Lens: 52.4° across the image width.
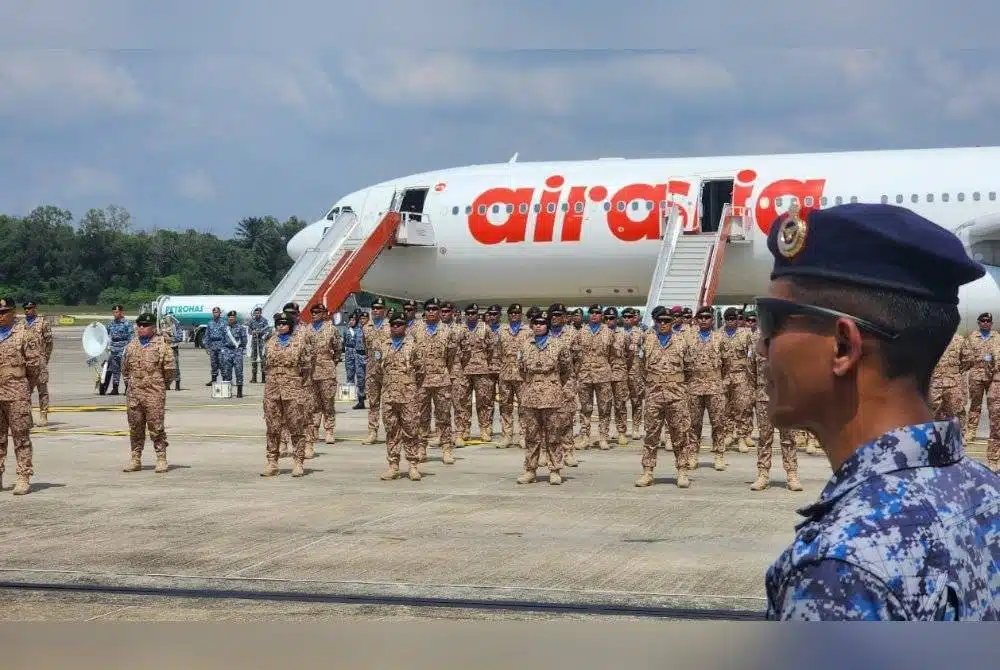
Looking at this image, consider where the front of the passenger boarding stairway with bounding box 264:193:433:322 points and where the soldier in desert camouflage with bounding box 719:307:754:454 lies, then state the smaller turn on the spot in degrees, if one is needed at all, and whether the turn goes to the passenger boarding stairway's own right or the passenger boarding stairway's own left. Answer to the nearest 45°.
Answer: approximately 90° to the passenger boarding stairway's own left

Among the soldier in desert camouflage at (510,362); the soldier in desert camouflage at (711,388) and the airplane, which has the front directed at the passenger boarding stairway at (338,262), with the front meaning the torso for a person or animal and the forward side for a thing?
the airplane

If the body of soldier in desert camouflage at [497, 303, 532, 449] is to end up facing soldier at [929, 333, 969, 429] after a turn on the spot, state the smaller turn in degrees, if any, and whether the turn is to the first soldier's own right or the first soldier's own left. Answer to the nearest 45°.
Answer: approximately 45° to the first soldier's own left

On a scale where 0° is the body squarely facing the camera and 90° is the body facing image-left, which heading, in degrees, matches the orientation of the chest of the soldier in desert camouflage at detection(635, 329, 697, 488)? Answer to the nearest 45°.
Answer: approximately 0°

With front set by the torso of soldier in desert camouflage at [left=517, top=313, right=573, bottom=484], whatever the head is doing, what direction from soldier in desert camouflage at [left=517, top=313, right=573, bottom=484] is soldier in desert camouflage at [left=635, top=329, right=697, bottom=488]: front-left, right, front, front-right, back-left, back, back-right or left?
left

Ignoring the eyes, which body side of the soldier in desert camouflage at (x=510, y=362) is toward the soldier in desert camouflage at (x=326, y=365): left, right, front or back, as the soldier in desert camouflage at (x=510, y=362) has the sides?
right

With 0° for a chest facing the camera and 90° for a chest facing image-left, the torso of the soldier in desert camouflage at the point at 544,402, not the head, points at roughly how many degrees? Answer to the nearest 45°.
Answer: approximately 0°

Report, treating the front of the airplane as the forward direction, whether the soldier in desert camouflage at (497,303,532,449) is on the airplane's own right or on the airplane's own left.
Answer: on the airplane's own left
